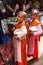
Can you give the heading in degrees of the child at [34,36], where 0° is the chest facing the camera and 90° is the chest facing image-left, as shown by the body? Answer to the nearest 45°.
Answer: approximately 45°

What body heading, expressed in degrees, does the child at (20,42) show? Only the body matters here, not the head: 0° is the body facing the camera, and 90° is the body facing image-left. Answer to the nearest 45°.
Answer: approximately 45°
